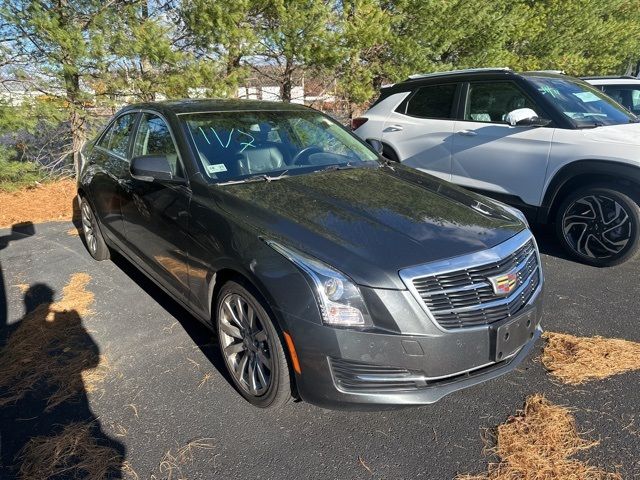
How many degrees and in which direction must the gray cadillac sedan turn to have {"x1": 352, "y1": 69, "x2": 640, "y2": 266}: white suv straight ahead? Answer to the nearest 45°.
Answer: approximately 90° to its left

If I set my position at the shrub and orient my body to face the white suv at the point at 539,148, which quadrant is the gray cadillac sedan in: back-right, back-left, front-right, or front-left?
front-right

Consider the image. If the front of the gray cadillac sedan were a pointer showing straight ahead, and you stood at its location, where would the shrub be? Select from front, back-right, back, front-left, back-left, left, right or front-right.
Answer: back

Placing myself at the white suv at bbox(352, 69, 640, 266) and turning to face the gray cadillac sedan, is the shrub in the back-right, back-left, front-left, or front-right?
front-right

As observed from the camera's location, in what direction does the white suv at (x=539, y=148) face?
facing the viewer and to the right of the viewer

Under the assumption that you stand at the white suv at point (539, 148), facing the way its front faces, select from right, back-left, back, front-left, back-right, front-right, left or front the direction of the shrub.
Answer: back-right

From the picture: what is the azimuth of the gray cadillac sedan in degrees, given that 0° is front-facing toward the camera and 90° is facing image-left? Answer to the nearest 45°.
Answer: approximately 315°

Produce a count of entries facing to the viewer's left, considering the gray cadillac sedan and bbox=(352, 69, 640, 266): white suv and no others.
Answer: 0

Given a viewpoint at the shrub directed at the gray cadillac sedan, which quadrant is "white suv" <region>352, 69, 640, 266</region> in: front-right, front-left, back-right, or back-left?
front-left
